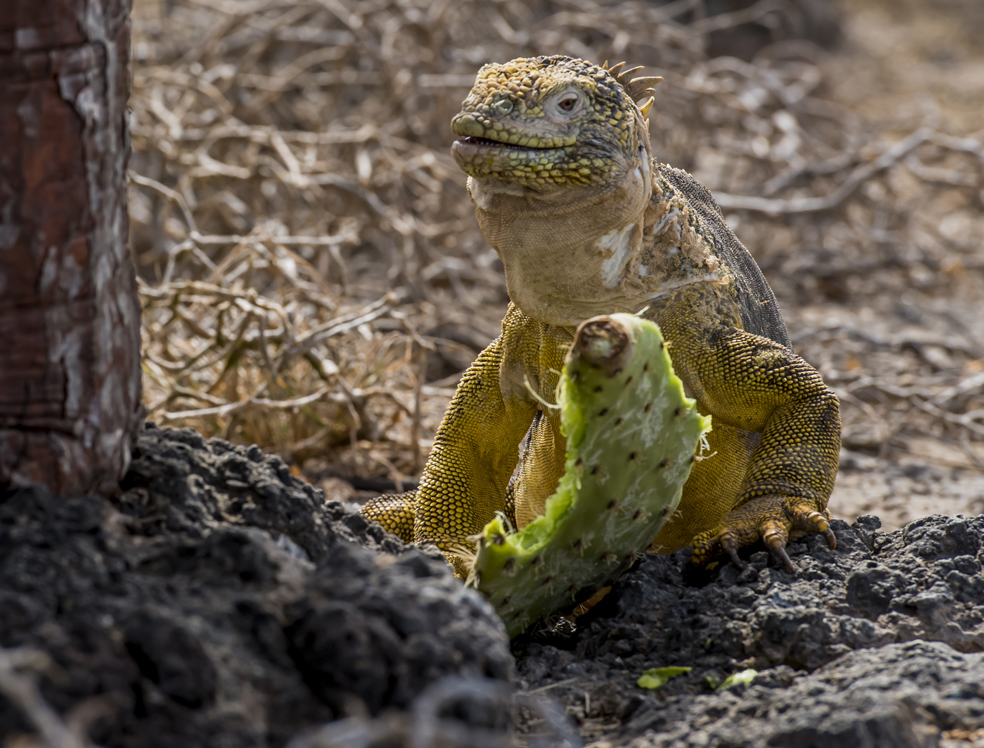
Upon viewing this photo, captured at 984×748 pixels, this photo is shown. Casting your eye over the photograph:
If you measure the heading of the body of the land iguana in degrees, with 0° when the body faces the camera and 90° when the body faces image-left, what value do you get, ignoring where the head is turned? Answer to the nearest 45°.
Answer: approximately 45°

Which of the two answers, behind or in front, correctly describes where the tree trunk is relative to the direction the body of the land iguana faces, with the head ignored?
in front

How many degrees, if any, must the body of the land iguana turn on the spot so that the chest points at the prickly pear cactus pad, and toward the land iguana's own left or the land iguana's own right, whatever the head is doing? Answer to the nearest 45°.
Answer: approximately 45° to the land iguana's own left

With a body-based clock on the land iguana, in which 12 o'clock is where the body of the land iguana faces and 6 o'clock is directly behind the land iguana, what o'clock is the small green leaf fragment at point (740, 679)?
The small green leaf fragment is roughly at 10 o'clock from the land iguana.
